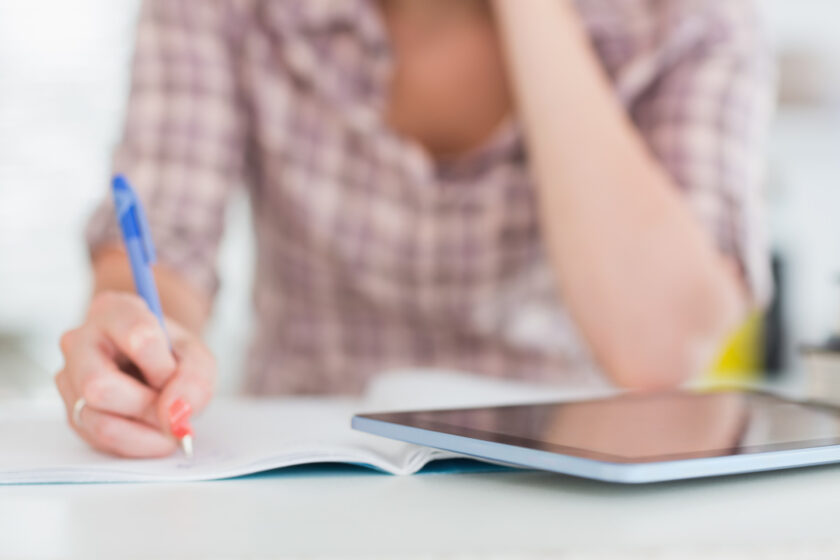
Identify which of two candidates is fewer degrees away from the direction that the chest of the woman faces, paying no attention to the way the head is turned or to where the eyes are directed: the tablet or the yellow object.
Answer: the tablet

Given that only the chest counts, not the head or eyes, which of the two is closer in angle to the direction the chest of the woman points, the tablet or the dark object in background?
the tablet

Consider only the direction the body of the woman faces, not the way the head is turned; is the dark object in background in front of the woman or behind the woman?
behind

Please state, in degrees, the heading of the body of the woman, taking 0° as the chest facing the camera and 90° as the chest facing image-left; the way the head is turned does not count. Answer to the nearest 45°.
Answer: approximately 0°

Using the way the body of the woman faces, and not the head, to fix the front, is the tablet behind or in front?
in front

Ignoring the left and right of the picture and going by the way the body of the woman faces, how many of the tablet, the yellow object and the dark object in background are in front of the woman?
1
